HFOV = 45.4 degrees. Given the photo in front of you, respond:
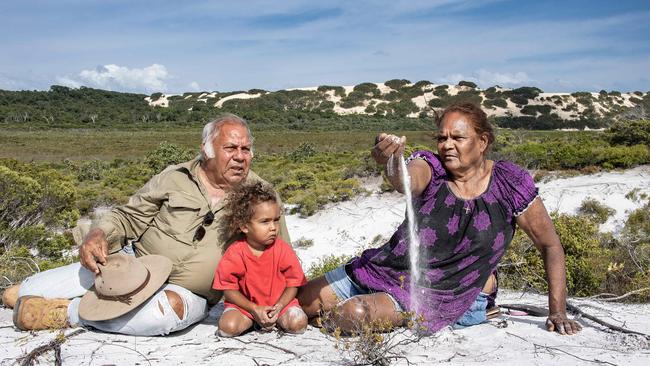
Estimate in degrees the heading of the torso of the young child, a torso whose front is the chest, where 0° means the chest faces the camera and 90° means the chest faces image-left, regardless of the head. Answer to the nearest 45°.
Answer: approximately 0°

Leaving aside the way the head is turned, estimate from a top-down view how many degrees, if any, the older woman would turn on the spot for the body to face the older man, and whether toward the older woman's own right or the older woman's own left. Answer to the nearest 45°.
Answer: approximately 45° to the older woman's own right

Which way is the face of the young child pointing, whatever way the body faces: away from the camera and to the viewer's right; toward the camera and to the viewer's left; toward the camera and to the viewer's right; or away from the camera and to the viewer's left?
toward the camera and to the viewer's right

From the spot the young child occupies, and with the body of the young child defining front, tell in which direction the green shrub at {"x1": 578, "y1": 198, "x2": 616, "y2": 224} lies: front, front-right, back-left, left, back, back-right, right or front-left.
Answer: back-left

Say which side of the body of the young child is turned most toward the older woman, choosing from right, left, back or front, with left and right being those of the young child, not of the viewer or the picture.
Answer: left

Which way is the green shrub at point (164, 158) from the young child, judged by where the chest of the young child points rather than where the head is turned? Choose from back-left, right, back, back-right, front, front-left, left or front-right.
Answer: back

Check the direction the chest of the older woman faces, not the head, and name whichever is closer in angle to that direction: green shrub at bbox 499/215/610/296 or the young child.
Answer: the young child

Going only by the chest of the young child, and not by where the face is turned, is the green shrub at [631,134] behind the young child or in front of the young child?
behind

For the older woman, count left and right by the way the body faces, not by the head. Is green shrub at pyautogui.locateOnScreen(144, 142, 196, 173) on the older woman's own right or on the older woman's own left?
on the older woman's own right

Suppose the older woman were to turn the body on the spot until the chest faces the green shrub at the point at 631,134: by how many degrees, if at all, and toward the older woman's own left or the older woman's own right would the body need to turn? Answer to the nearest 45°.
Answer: approximately 135° to the older woman's own right
